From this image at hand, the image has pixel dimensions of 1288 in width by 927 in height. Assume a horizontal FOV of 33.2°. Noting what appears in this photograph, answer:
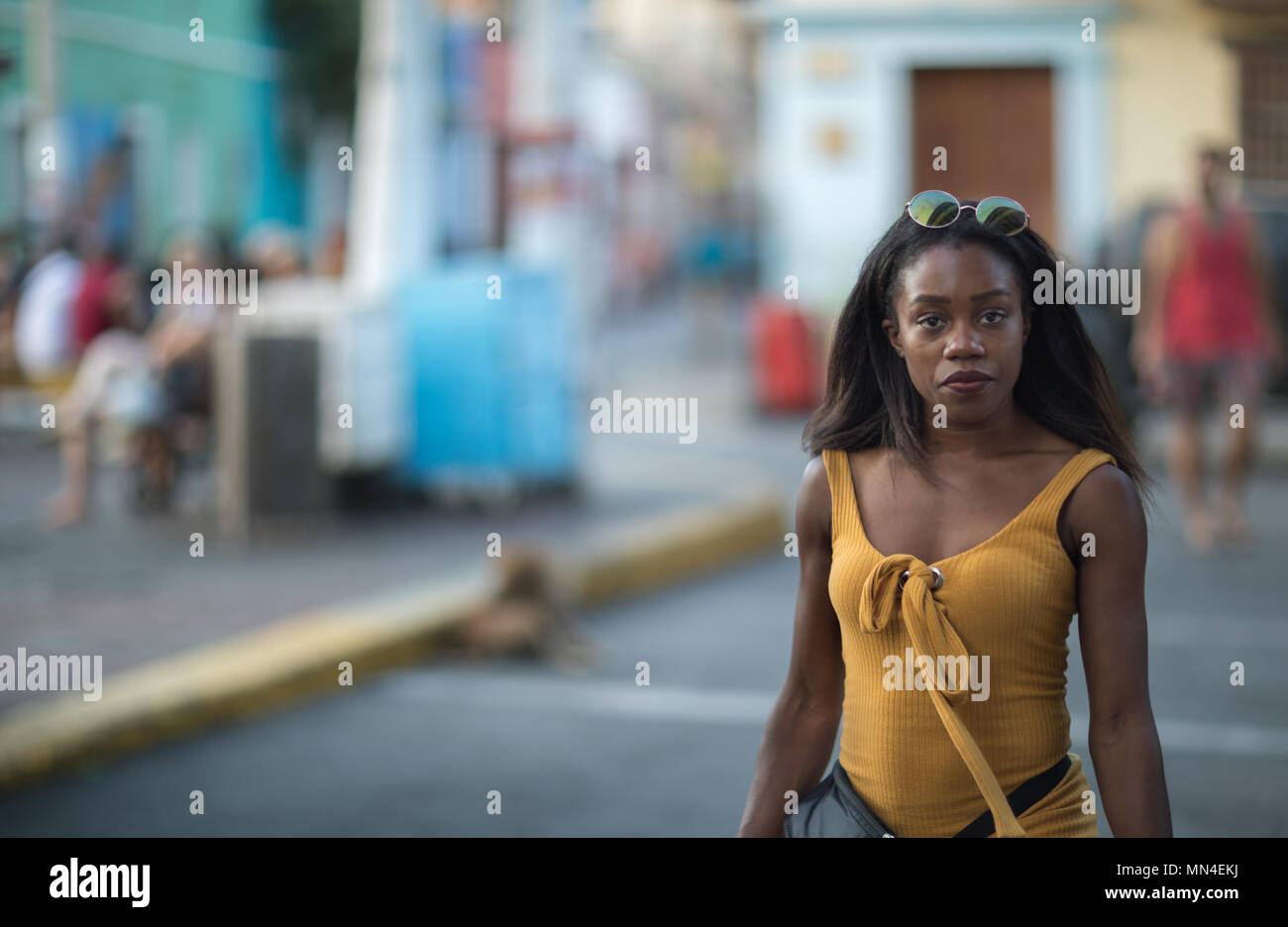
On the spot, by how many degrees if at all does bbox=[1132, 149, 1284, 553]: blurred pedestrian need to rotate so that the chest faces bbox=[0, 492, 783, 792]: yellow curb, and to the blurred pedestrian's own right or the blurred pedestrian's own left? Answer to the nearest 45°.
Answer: approximately 45° to the blurred pedestrian's own right

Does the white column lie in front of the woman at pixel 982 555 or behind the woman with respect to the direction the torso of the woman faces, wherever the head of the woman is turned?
behind

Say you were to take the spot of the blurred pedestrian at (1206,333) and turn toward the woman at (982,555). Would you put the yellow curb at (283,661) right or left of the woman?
right

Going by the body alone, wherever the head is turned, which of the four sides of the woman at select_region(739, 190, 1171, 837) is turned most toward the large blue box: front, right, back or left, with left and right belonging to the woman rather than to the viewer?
back

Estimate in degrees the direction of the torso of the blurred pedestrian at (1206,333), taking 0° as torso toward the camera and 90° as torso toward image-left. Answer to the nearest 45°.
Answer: approximately 0°

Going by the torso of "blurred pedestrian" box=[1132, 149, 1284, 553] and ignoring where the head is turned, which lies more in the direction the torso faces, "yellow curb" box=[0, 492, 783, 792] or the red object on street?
the yellow curb

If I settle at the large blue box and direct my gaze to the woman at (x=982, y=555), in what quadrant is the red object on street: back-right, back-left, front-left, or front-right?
back-left

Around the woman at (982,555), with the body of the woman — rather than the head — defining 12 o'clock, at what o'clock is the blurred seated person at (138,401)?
The blurred seated person is roughly at 5 o'clock from the woman.

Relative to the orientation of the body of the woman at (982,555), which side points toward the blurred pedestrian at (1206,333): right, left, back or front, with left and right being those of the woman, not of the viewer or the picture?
back

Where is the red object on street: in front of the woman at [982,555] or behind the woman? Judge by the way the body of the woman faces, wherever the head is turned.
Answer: behind
